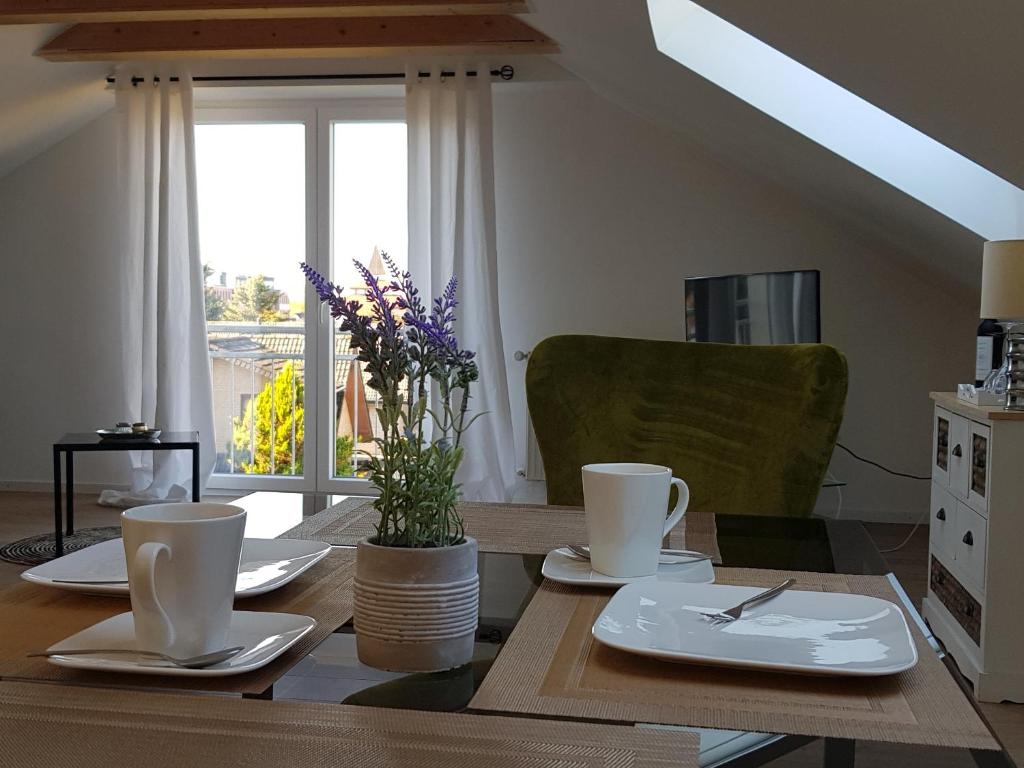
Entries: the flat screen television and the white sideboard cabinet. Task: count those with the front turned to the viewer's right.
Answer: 0

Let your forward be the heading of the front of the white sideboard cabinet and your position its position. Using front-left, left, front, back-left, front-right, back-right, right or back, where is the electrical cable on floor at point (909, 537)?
right

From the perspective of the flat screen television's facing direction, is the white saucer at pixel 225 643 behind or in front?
in front

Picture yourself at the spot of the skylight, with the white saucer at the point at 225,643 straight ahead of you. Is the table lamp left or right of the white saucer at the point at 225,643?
left

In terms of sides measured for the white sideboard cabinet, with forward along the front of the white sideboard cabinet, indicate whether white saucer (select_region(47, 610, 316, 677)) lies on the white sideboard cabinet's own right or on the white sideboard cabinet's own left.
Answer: on the white sideboard cabinet's own left

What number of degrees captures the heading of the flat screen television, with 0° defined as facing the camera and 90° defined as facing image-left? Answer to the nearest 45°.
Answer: approximately 45°

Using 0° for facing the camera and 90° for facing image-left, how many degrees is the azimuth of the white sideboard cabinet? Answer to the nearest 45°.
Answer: approximately 90°

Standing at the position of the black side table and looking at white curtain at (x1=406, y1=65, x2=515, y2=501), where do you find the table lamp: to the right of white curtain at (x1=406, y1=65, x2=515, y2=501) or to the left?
right
